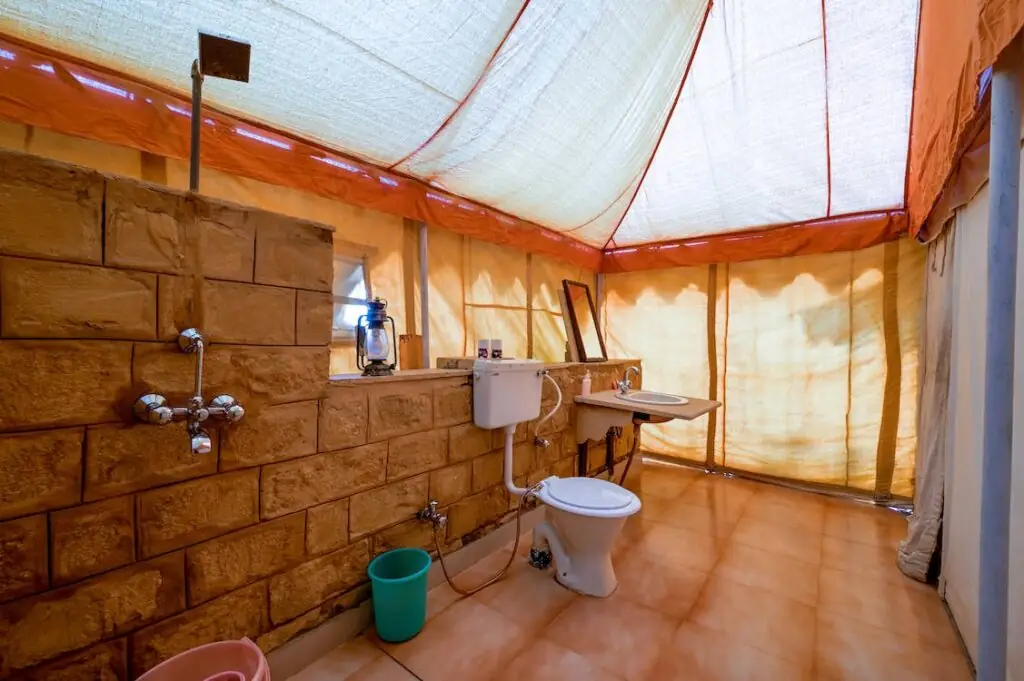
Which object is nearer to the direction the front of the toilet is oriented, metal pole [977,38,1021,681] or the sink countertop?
the metal pole

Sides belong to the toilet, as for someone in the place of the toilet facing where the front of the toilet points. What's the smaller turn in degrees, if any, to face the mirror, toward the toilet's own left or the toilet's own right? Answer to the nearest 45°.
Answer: approximately 135° to the toilet's own left

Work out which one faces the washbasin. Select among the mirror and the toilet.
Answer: the mirror

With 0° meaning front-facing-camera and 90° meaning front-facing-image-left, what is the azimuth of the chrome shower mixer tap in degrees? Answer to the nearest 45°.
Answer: approximately 315°

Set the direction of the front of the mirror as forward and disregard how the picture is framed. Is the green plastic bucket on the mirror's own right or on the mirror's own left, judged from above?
on the mirror's own right

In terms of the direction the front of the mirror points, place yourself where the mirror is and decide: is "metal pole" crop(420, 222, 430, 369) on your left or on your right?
on your right

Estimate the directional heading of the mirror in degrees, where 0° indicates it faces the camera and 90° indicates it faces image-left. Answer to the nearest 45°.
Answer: approximately 315°

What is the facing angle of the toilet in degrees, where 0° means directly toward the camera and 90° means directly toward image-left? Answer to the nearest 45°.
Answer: approximately 315°
